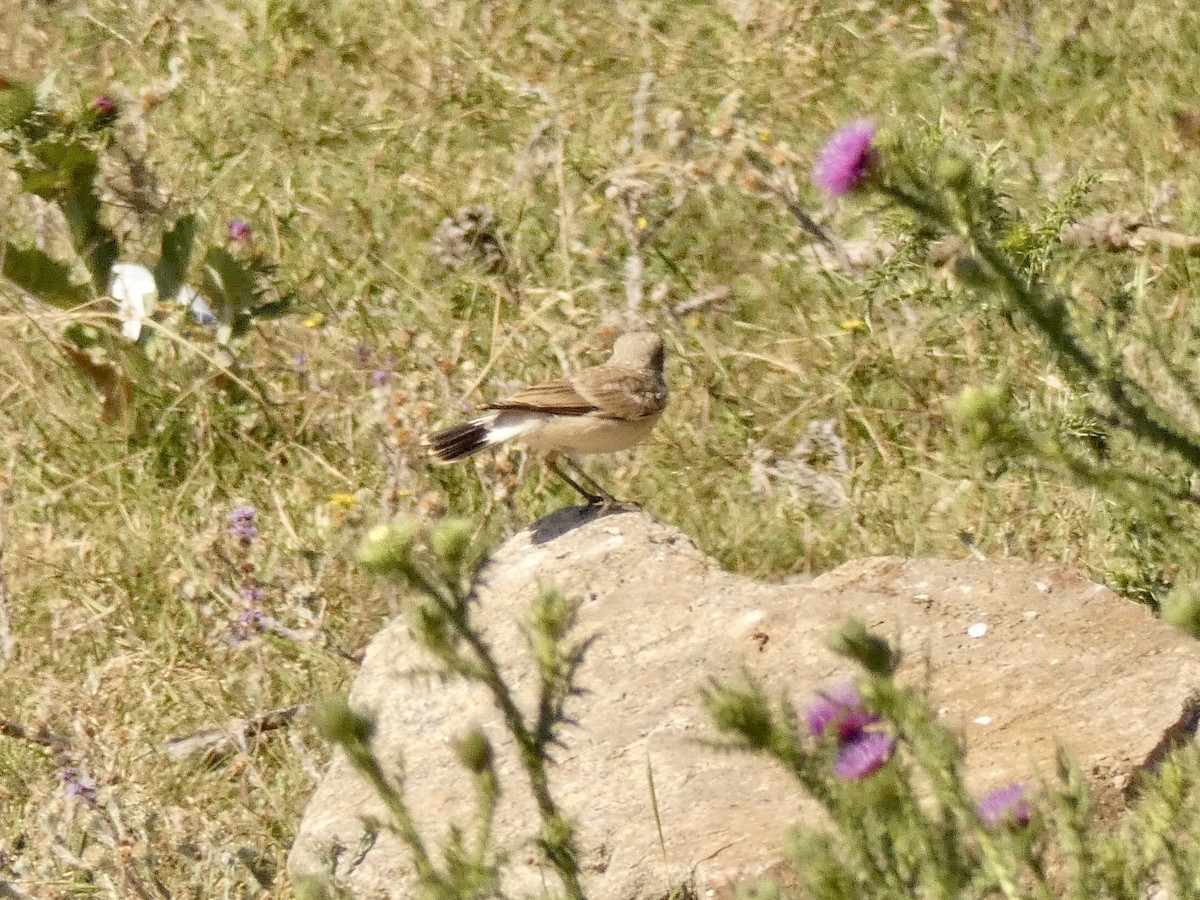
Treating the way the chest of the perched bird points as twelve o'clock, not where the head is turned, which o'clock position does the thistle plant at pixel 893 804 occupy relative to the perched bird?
The thistle plant is roughly at 3 o'clock from the perched bird.

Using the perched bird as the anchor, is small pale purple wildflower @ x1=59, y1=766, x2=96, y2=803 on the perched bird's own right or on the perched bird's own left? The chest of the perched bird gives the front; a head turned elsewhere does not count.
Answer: on the perched bird's own right

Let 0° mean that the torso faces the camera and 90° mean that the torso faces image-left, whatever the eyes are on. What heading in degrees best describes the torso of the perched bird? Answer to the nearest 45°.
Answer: approximately 270°

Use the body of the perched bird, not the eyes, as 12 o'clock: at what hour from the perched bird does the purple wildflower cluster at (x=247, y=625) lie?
The purple wildflower cluster is roughly at 5 o'clock from the perched bird.

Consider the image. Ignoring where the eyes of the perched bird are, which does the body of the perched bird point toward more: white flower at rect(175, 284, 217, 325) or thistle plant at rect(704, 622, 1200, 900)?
the thistle plant

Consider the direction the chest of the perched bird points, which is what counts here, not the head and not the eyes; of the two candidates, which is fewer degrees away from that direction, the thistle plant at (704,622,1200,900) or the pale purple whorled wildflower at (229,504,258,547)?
the thistle plant

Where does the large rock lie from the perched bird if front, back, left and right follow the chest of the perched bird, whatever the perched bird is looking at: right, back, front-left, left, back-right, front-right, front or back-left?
right

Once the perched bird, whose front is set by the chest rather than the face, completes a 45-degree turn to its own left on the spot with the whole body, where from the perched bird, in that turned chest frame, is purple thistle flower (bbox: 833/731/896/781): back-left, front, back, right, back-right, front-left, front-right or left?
back-right

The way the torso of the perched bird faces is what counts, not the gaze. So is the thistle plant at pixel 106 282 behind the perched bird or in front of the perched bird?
behind

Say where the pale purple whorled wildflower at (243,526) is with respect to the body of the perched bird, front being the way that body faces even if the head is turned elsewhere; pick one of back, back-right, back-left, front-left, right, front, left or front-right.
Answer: back

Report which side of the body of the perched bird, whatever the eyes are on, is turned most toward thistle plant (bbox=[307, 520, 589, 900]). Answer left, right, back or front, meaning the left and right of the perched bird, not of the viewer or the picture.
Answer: right
